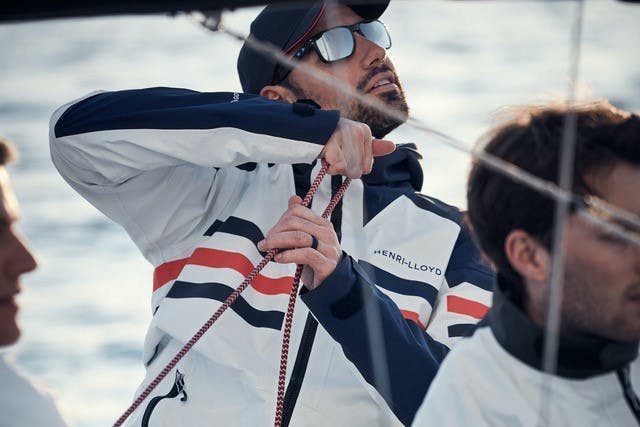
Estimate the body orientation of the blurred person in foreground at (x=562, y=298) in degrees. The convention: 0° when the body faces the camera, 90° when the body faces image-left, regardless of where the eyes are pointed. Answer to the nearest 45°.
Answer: approximately 315°

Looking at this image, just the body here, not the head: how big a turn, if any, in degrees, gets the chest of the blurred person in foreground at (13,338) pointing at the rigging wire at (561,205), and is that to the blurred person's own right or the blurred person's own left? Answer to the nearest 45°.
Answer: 0° — they already face it

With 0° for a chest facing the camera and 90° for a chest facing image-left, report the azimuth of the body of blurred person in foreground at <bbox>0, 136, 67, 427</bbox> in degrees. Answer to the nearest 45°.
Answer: approximately 270°

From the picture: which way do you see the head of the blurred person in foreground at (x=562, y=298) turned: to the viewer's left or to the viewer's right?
to the viewer's right

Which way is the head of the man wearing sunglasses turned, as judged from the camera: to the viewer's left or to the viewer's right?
to the viewer's right

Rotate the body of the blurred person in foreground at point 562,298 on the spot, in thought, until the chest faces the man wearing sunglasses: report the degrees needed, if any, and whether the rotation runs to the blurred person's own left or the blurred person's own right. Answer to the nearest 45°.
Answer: approximately 180°

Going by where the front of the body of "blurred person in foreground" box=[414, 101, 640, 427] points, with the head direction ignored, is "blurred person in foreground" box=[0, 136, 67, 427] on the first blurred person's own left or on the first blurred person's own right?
on the first blurred person's own right
